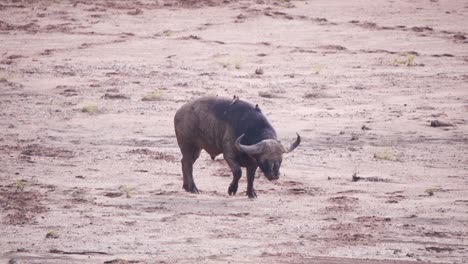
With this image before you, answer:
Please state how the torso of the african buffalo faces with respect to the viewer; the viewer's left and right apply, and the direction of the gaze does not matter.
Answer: facing the viewer and to the right of the viewer
